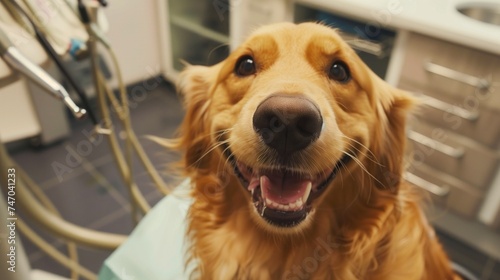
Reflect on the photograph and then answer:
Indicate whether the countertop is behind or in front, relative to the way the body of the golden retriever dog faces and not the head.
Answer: behind

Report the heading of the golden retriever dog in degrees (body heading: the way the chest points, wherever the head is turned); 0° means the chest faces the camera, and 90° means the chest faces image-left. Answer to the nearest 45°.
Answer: approximately 0°

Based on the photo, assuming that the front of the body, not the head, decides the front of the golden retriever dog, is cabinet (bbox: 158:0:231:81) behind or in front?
behind

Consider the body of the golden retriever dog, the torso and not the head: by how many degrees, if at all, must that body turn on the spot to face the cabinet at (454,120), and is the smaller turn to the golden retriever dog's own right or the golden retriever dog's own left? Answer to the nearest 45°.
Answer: approximately 135° to the golden retriever dog's own left
